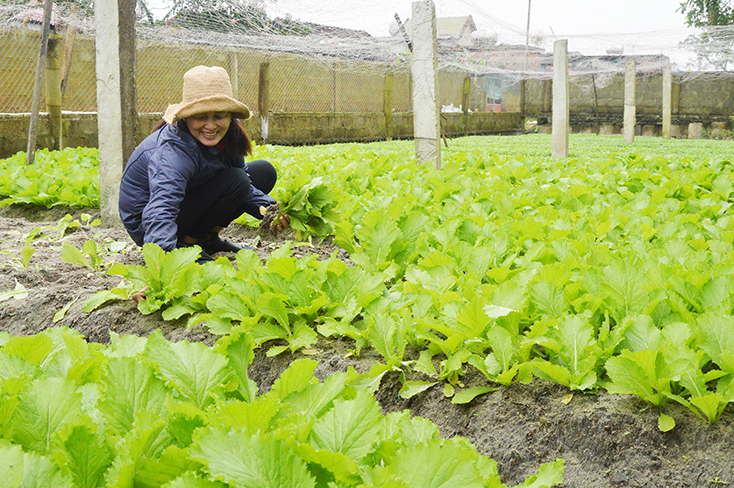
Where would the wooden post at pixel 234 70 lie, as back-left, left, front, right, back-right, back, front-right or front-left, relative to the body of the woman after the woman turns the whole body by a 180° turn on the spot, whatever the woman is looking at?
front-right

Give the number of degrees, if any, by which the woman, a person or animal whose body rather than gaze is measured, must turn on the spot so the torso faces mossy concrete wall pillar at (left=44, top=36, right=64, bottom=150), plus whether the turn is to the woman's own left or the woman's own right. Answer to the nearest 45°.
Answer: approximately 135° to the woman's own left

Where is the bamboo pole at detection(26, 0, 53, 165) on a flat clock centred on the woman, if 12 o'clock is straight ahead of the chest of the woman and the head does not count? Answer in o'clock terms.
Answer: The bamboo pole is roughly at 7 o'clock from the woman.

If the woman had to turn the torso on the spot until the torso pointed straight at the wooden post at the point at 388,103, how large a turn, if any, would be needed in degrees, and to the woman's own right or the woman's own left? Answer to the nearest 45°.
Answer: approximately 135° to the woman's own left

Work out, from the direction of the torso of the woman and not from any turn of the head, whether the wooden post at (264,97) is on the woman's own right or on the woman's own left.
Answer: on the woman's own left

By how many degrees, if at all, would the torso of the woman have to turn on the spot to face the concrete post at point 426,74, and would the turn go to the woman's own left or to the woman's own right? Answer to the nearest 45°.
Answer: approximately 90° to the woman's own left

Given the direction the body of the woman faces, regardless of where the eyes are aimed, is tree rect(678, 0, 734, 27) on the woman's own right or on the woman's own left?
on the woman's own left

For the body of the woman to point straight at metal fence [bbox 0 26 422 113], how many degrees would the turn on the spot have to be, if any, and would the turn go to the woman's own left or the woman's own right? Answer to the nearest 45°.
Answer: approximately 135° to the woman's own left

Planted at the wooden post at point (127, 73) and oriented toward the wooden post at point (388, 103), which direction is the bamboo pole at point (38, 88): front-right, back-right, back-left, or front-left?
front-left

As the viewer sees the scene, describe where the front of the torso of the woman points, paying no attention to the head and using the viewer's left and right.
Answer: facing the viewer and to the right of the viewer
